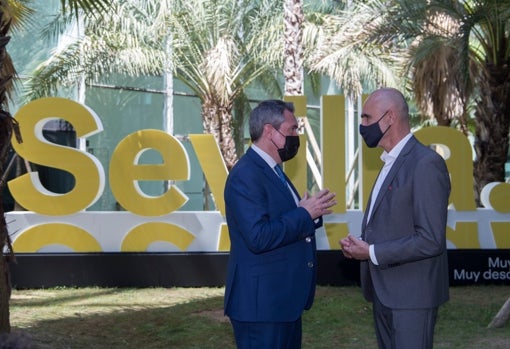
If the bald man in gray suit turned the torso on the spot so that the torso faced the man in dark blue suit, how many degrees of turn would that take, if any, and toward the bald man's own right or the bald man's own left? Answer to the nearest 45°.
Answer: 0° — they already face them

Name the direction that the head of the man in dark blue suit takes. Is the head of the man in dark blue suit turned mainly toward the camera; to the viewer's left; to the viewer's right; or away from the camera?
to the viewer's right

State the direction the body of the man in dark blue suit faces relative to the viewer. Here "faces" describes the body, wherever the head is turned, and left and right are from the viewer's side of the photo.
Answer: facing to the right of the viewer

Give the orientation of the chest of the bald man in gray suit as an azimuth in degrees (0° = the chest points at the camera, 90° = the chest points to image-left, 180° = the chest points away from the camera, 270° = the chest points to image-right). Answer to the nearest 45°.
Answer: approximately 90°

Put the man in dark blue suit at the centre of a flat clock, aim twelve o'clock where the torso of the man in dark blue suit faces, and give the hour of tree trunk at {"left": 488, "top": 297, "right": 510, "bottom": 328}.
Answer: The tree trunk is roughly at 10 o'clock from the man in dark blue suit.

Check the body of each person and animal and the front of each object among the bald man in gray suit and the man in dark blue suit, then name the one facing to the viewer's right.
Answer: the man in dark blue suit

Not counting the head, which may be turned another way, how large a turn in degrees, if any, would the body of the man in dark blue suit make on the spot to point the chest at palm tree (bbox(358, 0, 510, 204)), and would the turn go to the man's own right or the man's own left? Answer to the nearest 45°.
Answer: approximately 90° to the man's own left

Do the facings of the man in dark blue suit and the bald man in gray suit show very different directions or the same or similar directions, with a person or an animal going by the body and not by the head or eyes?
very different directions

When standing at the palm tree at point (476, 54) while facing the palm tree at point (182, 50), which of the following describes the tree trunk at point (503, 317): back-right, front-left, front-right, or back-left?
back-left

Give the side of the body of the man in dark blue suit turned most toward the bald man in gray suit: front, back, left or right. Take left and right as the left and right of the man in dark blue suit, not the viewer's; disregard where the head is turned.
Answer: front

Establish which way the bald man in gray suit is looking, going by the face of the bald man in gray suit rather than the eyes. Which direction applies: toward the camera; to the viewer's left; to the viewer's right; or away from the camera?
to the viewer's left

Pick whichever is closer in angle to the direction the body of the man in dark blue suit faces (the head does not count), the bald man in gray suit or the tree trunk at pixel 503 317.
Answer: the bald man in gray suit

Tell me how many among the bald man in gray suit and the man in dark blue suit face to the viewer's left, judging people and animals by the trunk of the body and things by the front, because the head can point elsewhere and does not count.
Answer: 1

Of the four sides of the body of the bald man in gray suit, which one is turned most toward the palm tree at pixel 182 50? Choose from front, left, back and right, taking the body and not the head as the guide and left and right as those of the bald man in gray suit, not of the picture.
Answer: right

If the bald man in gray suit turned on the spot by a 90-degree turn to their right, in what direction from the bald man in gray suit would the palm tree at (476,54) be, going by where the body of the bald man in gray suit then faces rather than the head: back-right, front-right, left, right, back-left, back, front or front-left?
front
